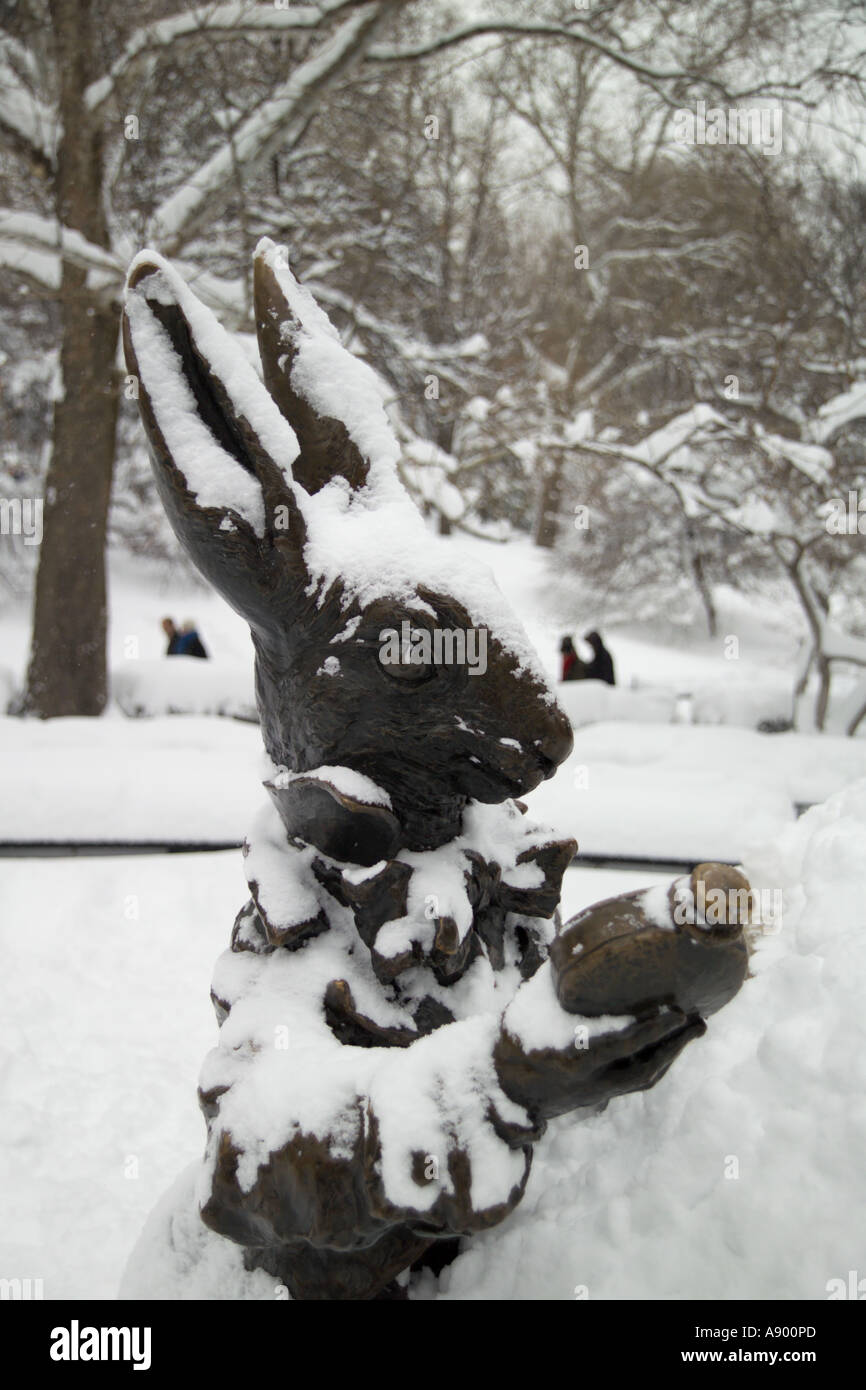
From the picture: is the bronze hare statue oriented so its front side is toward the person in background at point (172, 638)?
no

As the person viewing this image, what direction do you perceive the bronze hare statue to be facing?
facing the viewer and to the right of the viewer

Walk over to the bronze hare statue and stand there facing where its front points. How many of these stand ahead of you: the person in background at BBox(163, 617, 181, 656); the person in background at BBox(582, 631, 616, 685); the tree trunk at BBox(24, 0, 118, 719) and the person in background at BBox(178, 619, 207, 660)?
0

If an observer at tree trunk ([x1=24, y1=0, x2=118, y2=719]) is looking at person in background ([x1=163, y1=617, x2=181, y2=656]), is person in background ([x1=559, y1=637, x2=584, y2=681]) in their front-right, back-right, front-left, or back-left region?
front-right

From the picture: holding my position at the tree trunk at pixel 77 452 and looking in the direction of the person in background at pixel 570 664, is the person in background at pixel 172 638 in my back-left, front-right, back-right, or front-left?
front-left

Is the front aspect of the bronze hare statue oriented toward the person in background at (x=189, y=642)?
no

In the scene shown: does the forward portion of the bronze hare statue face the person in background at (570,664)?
no

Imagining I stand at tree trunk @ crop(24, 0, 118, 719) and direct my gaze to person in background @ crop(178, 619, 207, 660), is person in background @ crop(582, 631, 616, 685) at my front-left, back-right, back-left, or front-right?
front-right
